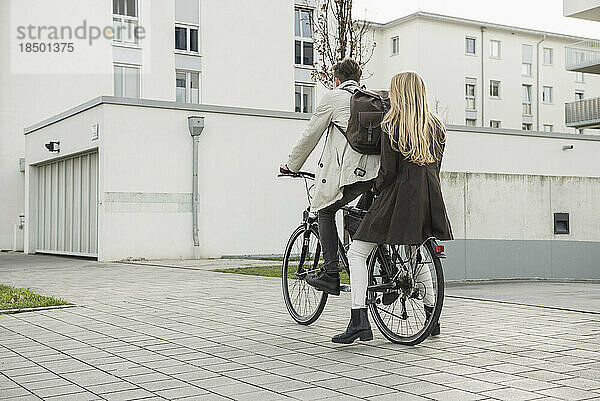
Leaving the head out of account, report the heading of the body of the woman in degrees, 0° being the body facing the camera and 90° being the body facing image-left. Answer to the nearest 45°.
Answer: approximately 135°

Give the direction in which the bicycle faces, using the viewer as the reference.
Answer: facing away from the viewer and to the left of the viewer

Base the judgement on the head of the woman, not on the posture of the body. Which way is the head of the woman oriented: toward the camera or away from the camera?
away from the camera

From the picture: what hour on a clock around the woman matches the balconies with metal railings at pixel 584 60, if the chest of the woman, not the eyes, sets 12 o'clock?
The balconies with metal railings is roughly at 2 o'clock from the woman.

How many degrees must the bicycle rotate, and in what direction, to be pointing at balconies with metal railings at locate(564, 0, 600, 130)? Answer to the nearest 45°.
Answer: approximately 45° to its right
